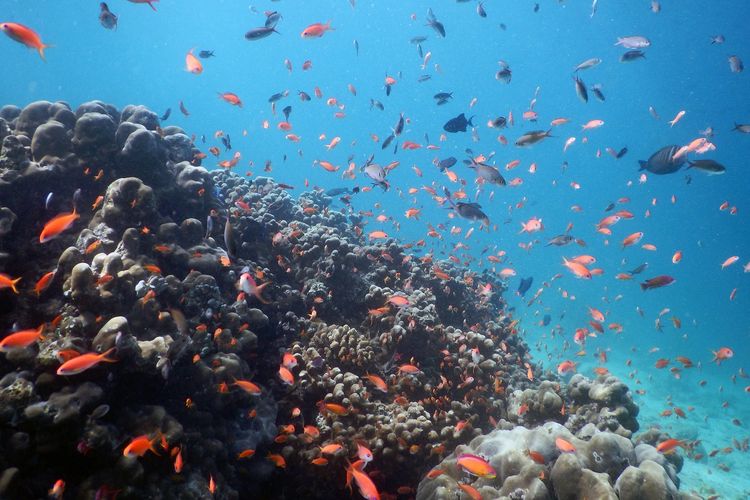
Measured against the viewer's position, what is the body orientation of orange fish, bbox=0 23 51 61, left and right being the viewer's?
facing to the left of the viewer

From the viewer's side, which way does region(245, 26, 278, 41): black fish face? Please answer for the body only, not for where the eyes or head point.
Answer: to the viewer's left

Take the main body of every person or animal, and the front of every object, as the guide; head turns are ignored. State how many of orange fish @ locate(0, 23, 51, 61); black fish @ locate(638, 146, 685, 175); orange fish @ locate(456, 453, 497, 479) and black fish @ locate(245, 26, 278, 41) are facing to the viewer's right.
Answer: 1

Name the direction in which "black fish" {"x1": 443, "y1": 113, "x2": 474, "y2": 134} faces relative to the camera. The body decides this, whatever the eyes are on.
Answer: to the viewer's left

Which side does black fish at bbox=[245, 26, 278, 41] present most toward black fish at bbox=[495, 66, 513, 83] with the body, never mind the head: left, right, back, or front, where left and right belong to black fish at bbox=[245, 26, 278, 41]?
back
